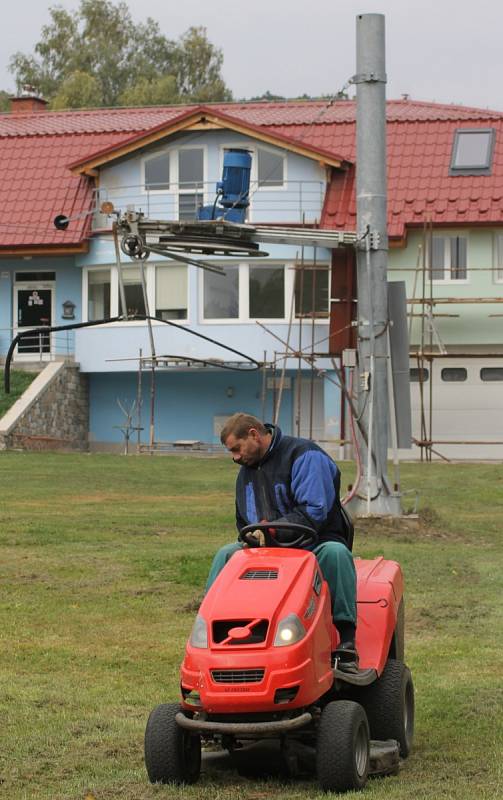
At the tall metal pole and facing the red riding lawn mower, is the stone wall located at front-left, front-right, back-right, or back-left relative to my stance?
back-right

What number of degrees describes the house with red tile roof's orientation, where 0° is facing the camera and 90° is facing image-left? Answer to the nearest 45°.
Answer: approximately 0°

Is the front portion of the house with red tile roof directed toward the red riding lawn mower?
yes
